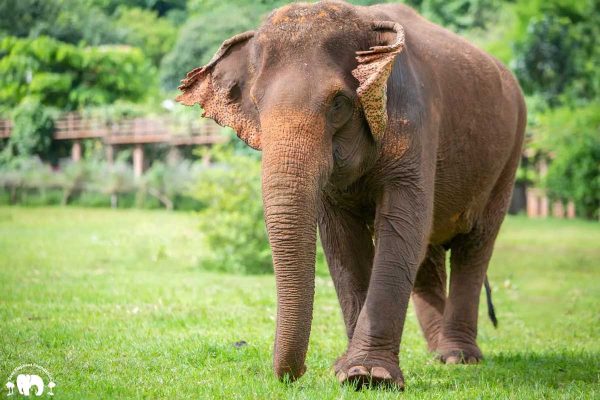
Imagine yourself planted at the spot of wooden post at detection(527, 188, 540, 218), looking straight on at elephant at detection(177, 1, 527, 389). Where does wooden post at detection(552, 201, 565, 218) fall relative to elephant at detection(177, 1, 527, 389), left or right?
left

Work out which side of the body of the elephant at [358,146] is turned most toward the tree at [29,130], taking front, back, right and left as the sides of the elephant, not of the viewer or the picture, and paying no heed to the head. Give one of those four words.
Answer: right

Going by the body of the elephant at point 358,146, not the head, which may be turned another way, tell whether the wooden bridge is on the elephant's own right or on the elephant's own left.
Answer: on the elephant's own right

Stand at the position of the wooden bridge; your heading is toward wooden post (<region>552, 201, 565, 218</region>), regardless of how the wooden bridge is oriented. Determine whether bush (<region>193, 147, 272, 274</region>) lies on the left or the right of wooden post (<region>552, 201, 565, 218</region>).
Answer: right

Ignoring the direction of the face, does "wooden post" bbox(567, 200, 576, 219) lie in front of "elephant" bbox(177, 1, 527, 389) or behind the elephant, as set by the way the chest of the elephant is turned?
behind

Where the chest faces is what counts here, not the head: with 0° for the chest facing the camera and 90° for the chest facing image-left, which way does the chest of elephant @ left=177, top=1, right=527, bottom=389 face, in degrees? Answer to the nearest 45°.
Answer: approximately 45°
